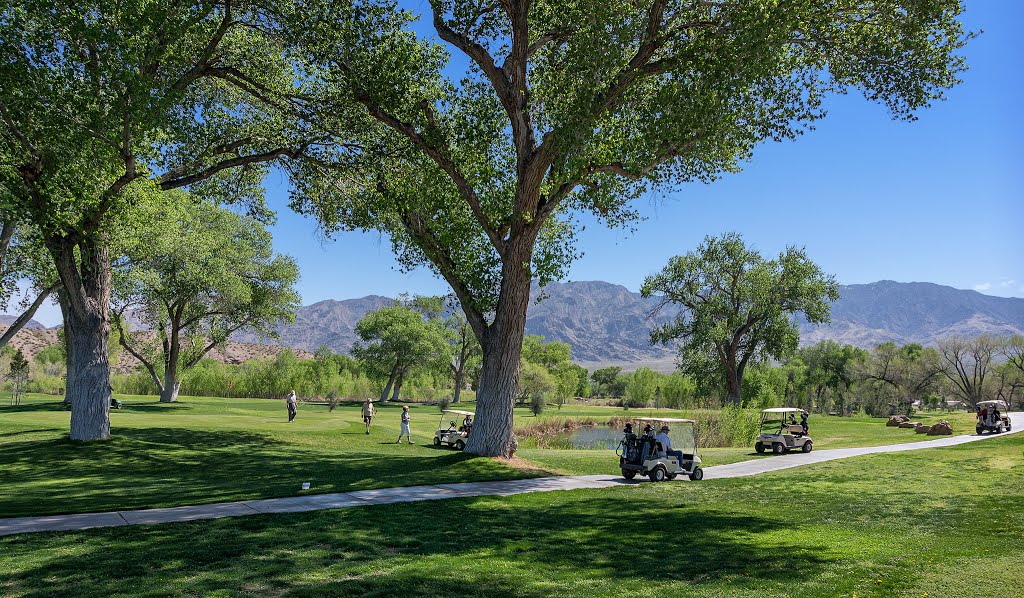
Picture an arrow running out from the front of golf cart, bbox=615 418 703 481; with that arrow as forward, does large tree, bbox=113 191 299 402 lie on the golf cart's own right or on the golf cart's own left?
on the golf cart's own left

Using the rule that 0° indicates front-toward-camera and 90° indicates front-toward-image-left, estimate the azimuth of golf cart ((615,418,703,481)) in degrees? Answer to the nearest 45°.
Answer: approximately 225°

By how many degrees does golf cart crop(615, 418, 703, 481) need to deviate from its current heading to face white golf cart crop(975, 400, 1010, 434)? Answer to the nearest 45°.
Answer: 0° — it already faces it

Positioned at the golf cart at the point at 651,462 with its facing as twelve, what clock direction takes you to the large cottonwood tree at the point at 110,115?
The large cottonwood tree is roughly at 7 o'clock from the golf cart.

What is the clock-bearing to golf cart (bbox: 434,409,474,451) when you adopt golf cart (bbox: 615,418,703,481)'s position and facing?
golf cart (bbox: 434,409,474,451) is roughly at 9 o'clock from golf cart (bbox: 615,418,703,481).

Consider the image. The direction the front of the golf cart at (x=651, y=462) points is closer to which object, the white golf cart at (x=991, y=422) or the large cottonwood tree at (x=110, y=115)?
the white golf cart

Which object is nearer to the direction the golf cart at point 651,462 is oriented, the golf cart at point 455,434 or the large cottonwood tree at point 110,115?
the golf cart
